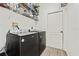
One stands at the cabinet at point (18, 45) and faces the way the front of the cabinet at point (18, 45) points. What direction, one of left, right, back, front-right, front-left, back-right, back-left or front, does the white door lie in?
front-left

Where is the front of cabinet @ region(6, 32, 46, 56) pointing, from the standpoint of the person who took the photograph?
facing the viewer and to the right of the viewer
